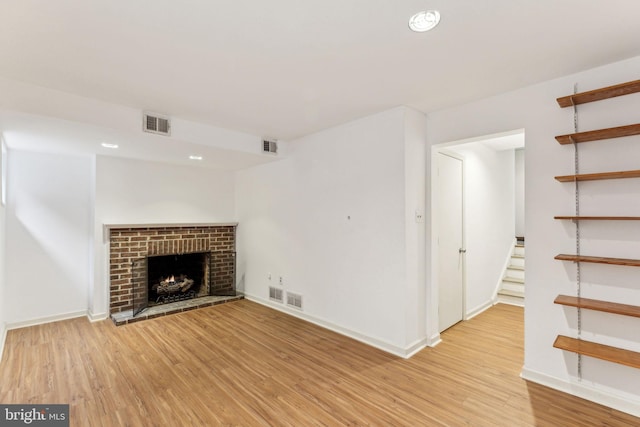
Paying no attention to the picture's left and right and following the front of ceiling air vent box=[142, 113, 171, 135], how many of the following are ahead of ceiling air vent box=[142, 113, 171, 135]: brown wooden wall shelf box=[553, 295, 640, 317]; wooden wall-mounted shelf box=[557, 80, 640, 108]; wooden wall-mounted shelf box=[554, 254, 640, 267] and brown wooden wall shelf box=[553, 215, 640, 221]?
4

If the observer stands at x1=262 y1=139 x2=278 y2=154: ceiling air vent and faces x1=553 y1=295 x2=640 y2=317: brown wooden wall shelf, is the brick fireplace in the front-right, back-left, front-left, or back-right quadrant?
back-right

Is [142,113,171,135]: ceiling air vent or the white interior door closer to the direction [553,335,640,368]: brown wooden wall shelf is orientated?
the ceiling air vent

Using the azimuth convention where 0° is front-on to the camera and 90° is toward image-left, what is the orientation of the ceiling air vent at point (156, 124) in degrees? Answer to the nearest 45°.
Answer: approximately 315°

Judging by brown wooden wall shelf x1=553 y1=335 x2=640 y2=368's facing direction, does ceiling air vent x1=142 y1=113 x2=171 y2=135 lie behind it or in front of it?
in front

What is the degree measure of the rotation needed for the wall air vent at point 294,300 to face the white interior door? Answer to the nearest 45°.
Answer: approximately 135° to its left

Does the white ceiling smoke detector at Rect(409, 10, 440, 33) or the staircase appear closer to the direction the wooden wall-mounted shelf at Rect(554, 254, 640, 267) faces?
the white ceiling smoke detector

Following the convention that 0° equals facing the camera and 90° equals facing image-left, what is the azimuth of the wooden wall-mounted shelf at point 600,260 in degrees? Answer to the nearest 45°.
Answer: approximately 45°

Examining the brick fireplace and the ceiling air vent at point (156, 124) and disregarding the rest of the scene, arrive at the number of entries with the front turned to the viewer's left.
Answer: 0

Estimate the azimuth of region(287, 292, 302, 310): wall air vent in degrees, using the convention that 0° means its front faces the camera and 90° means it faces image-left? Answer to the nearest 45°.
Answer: approximately 45°
